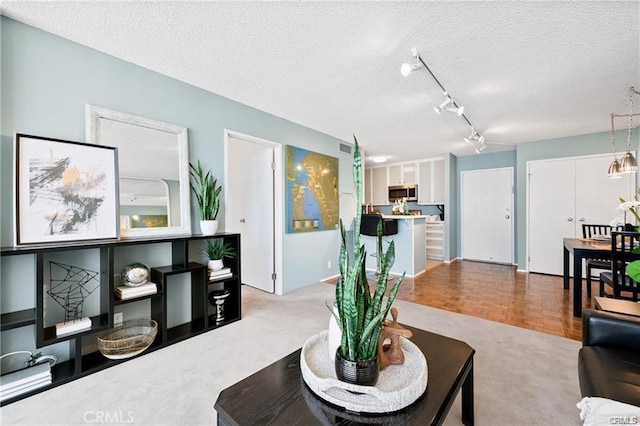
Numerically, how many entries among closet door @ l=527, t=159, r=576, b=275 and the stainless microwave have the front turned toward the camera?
2

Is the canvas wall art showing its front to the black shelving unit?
no

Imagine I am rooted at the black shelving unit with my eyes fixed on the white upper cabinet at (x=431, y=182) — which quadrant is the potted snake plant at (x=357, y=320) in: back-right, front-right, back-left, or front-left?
front-right

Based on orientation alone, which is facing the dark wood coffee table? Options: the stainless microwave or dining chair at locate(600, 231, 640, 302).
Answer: the stainless microwave

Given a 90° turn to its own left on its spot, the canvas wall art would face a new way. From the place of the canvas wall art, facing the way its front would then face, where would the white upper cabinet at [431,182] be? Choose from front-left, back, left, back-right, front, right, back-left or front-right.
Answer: front

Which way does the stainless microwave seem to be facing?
toward the camera

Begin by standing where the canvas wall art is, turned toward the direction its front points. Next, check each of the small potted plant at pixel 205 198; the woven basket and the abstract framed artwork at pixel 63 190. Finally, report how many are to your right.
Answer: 3

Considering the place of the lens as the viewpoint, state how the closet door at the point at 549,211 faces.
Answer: facing the viewer

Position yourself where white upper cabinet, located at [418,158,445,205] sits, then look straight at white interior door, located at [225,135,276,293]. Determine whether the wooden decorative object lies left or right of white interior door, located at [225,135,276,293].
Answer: left

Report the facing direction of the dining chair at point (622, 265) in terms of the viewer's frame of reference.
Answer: facing away from the viewer and to the left of the viewer

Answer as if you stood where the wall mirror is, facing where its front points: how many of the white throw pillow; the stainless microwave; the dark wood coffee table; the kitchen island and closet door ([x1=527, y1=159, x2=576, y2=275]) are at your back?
0

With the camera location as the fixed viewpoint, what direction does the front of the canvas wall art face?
facing the viewer and to the right of the viewer

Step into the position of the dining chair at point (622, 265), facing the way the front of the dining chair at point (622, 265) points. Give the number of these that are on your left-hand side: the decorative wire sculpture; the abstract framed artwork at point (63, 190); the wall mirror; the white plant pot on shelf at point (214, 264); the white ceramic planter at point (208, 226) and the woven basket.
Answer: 6

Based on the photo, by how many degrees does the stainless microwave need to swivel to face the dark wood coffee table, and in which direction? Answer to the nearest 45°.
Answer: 0° — it already faces it

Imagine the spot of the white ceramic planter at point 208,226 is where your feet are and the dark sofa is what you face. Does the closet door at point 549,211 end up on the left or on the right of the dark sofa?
left

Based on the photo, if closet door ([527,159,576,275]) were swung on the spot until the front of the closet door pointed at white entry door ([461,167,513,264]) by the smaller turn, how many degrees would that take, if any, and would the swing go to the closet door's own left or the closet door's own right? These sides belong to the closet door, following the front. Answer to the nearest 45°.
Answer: approximately 135° to the closet door's own right

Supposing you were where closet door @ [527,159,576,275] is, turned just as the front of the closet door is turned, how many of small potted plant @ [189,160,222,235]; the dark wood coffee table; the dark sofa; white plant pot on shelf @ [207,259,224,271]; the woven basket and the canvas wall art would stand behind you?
0

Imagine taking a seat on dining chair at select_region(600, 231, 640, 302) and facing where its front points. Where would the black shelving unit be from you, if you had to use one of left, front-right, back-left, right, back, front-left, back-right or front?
left

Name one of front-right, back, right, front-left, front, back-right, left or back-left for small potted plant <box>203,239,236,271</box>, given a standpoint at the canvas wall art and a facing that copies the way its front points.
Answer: right

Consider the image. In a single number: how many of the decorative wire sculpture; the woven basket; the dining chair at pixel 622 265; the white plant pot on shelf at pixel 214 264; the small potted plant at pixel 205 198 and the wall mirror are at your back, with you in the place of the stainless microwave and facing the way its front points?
0

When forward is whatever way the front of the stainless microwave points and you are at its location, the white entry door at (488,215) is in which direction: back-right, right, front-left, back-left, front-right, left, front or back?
left

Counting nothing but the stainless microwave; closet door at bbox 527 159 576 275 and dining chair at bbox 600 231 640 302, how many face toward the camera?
2

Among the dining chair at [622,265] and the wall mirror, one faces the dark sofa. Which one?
the wall mirror

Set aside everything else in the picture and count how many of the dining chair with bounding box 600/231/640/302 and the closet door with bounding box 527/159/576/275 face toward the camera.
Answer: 1
